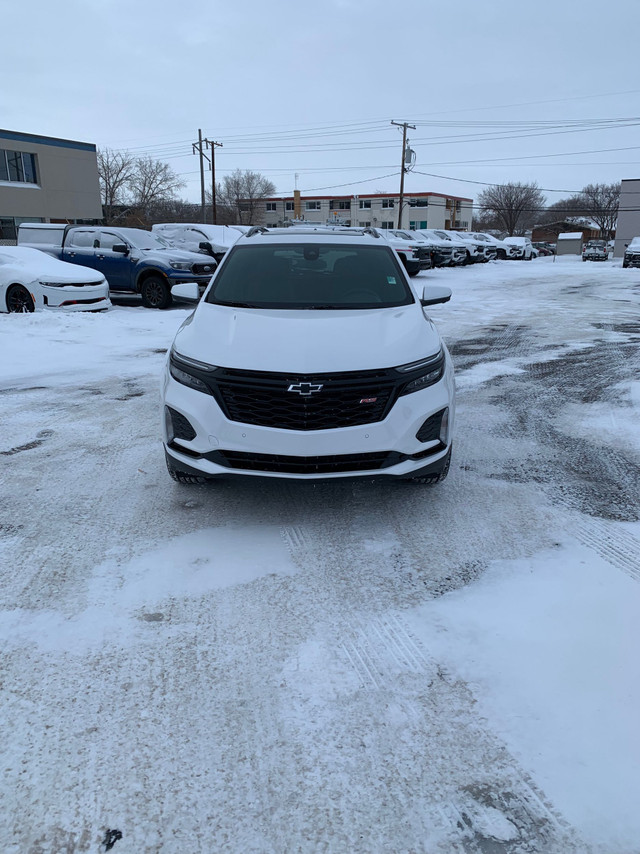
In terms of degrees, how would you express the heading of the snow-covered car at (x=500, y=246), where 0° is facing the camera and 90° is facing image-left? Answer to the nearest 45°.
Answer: approximately 315°

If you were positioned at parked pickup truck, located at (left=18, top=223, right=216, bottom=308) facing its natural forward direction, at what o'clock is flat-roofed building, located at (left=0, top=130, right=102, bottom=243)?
The flat-roofed building is roughly at 7 o'clock from the parked pickup truck.

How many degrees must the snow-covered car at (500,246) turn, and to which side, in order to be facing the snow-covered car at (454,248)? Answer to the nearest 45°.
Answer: approximately 45° to its right

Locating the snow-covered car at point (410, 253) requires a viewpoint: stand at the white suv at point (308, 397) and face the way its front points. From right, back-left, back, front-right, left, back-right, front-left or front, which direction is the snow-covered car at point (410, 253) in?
back

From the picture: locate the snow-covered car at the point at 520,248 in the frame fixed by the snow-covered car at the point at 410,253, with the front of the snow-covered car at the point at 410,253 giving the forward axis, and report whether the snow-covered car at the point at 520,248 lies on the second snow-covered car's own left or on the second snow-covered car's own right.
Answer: on the second snow-covered car's own left

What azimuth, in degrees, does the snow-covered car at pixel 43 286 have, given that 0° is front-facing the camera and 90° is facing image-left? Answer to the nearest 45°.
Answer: approximately 315°

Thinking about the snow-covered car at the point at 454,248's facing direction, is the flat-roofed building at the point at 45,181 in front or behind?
behind

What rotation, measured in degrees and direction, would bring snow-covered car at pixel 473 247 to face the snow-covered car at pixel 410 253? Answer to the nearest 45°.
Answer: approximately 45° to its right

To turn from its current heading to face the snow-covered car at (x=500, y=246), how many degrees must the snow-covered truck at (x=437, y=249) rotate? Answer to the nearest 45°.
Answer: approximately 135° to its left
